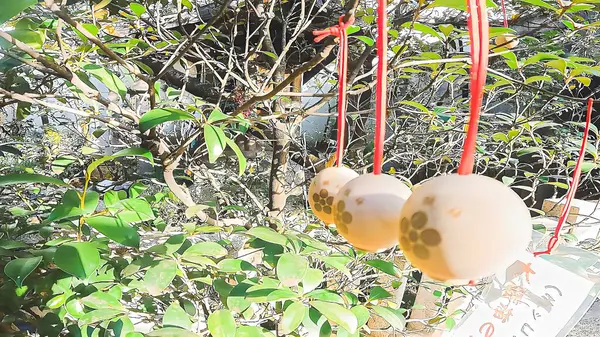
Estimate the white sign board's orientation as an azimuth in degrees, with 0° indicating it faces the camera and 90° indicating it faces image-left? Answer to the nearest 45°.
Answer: approximately 0°
